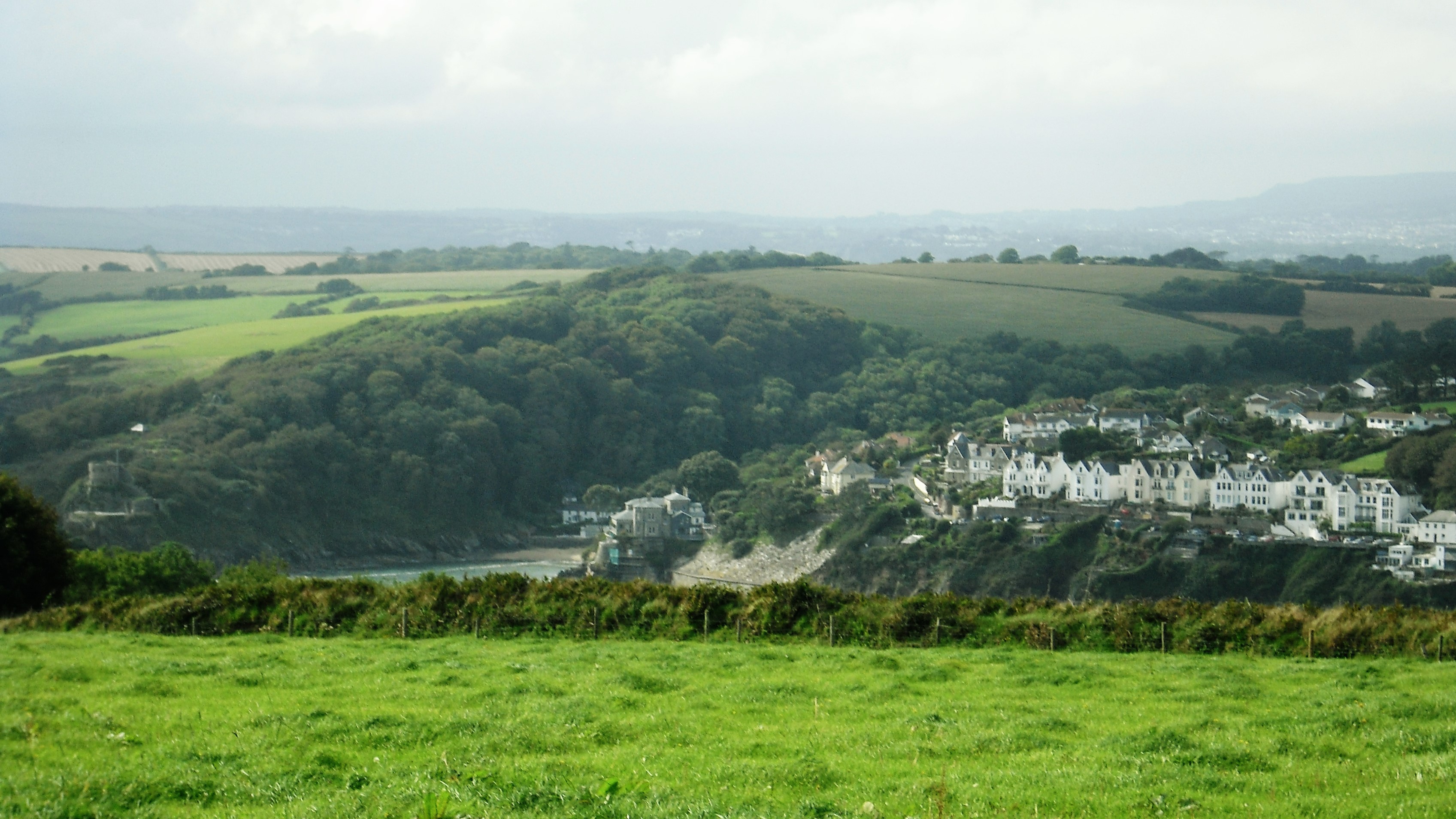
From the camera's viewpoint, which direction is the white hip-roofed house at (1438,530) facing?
toward the camera

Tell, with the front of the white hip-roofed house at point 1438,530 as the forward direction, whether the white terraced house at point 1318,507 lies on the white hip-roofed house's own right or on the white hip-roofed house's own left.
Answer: on the white hip-roofed house's own right

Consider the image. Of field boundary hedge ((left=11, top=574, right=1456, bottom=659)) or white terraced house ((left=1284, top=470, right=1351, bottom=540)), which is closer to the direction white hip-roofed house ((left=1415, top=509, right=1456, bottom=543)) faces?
the field boundary hedge

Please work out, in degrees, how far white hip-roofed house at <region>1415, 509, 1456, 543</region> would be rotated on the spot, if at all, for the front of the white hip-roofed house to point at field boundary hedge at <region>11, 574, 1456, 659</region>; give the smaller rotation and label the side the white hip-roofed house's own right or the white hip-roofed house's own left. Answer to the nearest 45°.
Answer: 0° — it already faces it

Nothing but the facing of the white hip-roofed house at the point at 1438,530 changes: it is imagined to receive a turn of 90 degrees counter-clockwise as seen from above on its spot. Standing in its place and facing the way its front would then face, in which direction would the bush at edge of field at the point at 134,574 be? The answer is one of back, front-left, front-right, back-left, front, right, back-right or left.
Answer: back-right

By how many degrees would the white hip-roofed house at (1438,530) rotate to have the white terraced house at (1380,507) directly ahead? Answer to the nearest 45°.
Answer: approximately 135° to its right
